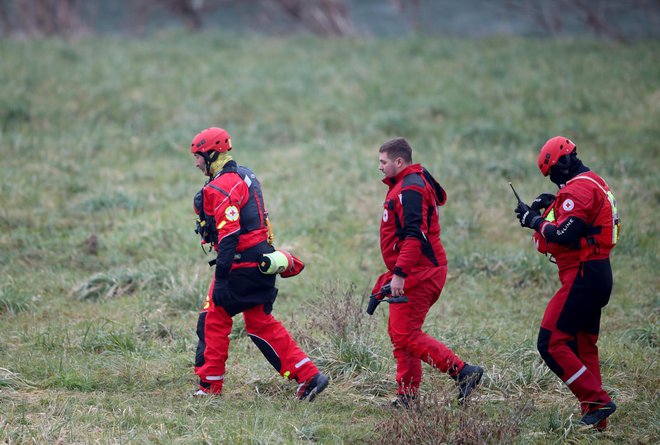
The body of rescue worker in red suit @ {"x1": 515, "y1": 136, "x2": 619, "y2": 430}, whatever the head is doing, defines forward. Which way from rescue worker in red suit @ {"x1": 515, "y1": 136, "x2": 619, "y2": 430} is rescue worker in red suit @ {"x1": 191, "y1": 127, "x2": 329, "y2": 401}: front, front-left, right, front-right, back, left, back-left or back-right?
front

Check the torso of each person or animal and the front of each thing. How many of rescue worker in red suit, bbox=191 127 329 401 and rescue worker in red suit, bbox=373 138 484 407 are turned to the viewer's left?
2

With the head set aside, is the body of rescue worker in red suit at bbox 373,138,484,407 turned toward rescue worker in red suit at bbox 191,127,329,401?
yes

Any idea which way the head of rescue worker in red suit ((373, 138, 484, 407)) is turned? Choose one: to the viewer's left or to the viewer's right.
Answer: to the viewer's left

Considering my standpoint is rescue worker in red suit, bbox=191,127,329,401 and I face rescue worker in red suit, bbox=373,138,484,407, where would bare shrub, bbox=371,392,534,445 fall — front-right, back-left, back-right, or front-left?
front-right

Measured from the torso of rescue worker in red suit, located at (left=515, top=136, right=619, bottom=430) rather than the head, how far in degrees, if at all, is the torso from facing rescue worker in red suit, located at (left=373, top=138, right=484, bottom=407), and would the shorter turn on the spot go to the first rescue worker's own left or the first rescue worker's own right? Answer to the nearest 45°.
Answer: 0° — they already face them

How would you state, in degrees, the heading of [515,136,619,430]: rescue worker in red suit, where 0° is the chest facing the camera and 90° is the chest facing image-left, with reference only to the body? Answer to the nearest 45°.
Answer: approximately 90°

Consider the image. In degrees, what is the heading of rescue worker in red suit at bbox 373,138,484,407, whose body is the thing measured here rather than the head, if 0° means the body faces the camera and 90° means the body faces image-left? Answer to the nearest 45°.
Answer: approximately 90°

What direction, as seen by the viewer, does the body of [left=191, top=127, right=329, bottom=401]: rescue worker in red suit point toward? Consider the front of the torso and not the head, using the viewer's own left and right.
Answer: facing to the left of the viewer

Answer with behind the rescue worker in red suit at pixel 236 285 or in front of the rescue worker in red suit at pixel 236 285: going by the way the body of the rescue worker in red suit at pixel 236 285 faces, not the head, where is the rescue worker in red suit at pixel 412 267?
behind

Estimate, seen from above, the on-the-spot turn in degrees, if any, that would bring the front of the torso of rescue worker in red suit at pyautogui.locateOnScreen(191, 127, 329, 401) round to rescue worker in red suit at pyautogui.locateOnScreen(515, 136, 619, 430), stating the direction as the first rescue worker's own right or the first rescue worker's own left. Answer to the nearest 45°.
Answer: approximately 180°
